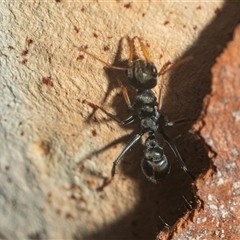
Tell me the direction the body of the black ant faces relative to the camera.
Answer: away from the camera
